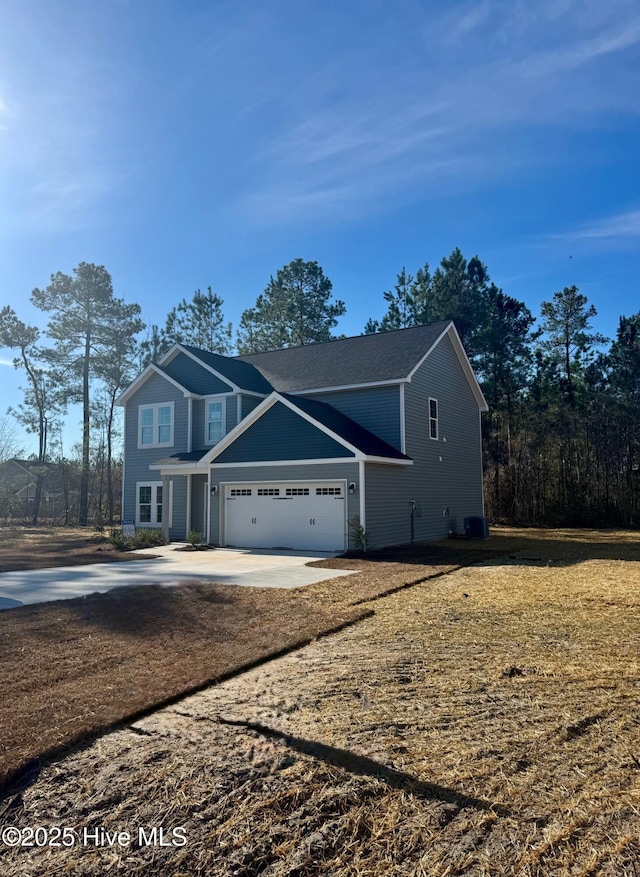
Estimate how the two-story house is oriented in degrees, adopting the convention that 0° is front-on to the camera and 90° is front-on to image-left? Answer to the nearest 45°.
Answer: approximately 45°

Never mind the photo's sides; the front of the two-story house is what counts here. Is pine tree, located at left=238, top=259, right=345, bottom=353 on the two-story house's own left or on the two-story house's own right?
on the two-story house's own right

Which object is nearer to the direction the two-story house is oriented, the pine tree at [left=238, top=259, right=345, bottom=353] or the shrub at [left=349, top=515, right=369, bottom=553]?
the shrub

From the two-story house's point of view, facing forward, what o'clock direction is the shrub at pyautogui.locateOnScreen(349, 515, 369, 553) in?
The shrub is roughly at 10 o'clock from the two-story house.

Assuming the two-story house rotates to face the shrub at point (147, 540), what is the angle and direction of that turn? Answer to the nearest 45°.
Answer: approximately 45° to its right
